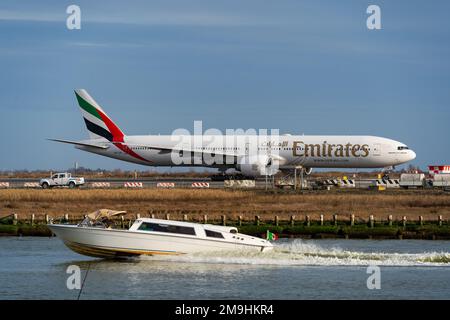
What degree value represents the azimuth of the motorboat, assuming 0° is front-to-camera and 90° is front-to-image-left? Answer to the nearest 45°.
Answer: approximately 90°
